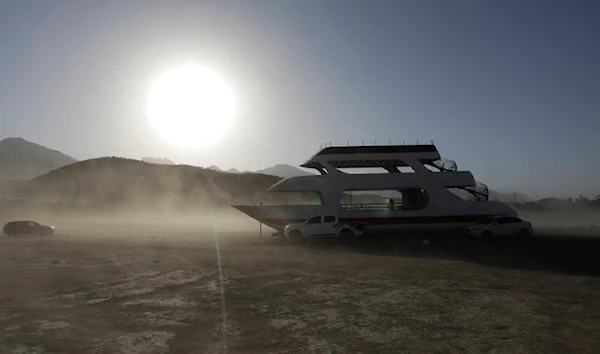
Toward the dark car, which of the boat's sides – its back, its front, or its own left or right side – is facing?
front

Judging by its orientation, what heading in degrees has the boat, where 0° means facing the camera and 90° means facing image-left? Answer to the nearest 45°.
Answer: approximately 90°
